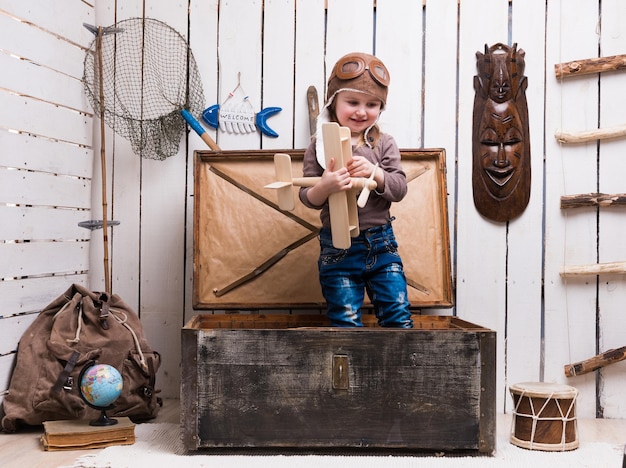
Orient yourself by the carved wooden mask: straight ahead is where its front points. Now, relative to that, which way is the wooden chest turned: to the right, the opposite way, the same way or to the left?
the same way

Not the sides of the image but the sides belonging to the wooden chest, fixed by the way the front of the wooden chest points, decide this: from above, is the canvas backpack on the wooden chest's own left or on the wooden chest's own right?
on the wooden chest's own right

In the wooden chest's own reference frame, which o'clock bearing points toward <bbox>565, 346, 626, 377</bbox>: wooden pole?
The wooden pole is roughly at 8 o'clock from the wooden chest.

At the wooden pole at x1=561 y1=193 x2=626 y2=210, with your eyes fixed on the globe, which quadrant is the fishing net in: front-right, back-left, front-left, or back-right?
front-right

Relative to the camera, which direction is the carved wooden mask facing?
toward the camera

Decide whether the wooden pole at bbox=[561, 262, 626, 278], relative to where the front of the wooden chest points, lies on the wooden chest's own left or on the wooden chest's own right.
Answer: on the wooden chest's own left

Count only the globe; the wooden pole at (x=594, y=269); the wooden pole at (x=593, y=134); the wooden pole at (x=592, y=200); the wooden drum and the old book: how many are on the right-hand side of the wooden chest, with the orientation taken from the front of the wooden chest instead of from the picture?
2

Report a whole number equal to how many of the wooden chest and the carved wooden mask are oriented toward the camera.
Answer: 2

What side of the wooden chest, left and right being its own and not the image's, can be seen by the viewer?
front

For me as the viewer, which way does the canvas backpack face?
facing the viewer and to the right of the viewer
